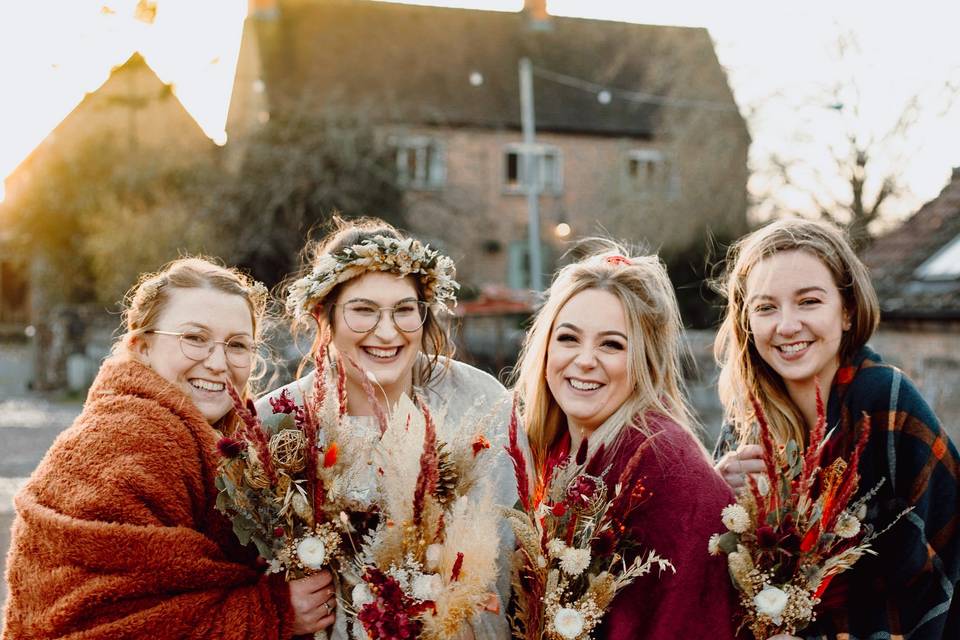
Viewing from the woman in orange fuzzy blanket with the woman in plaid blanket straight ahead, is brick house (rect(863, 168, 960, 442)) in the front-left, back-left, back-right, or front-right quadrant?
front-left

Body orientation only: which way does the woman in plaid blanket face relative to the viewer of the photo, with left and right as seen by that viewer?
facing the viewer and to the left of the viewer

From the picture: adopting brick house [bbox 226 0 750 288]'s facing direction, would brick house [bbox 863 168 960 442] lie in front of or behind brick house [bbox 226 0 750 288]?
in front

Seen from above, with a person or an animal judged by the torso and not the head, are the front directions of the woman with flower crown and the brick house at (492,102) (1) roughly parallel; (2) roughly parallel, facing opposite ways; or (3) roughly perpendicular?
roughly parallel

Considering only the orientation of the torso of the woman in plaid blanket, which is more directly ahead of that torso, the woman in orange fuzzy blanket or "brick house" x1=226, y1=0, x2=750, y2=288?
the woman in orange fuzzy blanket

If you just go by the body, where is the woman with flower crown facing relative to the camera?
toward the camera

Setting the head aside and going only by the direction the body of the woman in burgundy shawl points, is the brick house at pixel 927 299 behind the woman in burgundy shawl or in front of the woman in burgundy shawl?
behind

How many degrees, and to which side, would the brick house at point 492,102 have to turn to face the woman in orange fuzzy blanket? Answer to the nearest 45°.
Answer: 0° — it already faces them

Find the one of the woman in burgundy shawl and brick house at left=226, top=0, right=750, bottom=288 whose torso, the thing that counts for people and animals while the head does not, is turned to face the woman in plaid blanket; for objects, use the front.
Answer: the brick house

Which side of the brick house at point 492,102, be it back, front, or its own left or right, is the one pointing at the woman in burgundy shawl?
front

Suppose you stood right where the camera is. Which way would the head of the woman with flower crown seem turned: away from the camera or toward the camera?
toward the camera

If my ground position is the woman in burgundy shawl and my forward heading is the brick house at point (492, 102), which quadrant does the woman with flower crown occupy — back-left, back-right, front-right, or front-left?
front-left

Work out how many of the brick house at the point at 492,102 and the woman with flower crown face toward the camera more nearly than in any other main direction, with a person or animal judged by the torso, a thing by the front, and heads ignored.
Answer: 2

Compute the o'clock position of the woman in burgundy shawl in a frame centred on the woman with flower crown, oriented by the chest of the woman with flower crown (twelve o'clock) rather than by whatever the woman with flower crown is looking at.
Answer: The woman in burgundy shawl is roughly at 10 o'clock from the woman with flower crown.

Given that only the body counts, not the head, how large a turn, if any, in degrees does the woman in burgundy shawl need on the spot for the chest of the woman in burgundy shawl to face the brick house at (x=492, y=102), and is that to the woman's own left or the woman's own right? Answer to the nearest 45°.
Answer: approximately 135° to the woman's own right
